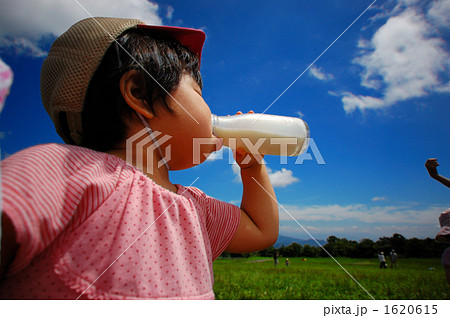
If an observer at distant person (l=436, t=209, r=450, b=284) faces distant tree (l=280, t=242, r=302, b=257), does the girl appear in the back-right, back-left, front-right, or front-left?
back-left

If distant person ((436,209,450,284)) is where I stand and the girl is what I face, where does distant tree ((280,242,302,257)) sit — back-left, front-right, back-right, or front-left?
back-right

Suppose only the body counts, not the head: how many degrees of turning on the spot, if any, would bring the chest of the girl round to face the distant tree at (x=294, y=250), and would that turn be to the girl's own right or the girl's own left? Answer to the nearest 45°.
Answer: approximately 90° to the girl's own left

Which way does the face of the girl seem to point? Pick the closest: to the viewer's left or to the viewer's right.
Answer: to the viewer's right

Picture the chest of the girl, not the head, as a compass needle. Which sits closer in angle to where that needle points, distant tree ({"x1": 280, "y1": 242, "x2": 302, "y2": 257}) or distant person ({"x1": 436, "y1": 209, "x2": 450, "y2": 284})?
the distant person
